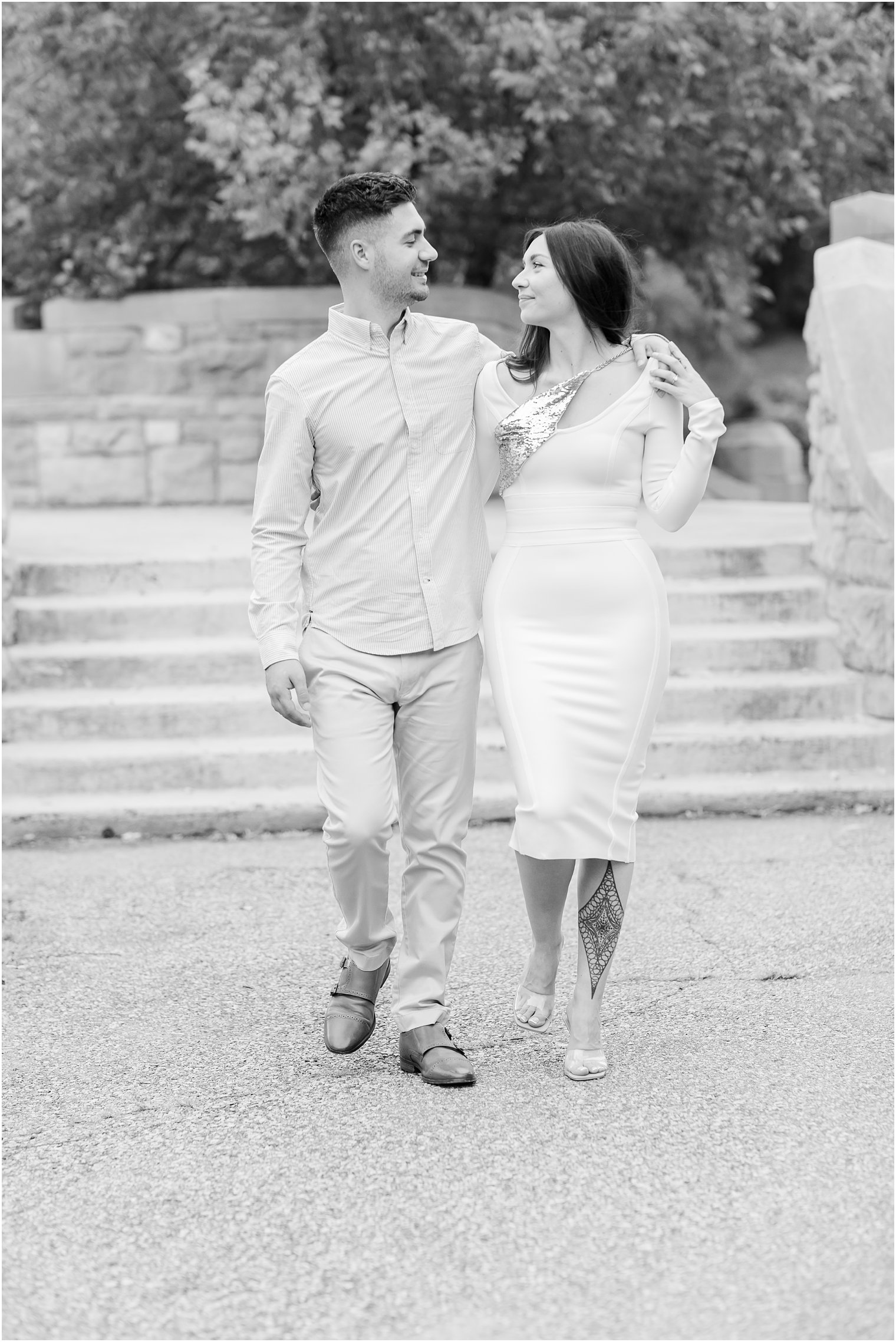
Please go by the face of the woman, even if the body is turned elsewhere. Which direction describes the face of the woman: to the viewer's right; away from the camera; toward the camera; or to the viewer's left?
to the viewer's left

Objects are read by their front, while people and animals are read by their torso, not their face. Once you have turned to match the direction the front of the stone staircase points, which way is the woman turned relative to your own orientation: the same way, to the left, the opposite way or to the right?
the same way

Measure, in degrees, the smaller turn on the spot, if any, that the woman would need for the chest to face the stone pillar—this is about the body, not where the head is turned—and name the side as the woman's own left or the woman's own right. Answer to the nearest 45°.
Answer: approximately 180°

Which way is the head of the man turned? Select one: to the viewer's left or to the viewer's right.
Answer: to the viewer's right

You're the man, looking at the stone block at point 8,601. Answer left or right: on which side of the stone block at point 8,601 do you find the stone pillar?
right

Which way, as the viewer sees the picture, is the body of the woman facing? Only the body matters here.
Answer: toward the camera

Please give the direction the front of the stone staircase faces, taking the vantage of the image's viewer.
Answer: facing the viewer

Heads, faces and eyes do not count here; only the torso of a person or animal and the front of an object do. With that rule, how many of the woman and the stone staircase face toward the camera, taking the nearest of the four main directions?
2

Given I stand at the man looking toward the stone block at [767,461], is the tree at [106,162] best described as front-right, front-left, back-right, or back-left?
front-left

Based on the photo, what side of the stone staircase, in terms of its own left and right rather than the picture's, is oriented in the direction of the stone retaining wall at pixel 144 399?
back

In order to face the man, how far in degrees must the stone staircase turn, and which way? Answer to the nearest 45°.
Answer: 0° — it already faces them

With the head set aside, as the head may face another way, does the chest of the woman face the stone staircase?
no

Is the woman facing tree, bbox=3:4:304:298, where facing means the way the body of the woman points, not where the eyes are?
no

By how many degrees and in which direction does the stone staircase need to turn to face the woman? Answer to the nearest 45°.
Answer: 0° — it already faces them

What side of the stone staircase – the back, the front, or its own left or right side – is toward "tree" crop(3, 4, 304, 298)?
back

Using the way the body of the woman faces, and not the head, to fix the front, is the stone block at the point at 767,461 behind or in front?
behind
